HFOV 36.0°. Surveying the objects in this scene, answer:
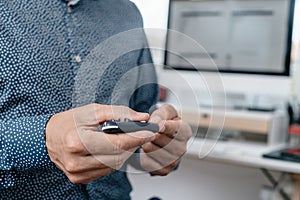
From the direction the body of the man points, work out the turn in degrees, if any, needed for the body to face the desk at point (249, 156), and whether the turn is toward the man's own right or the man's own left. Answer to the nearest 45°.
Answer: approximately 90° to the man's own left

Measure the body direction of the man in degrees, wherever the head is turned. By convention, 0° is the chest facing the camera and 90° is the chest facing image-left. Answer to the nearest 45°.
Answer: approximately 315°
